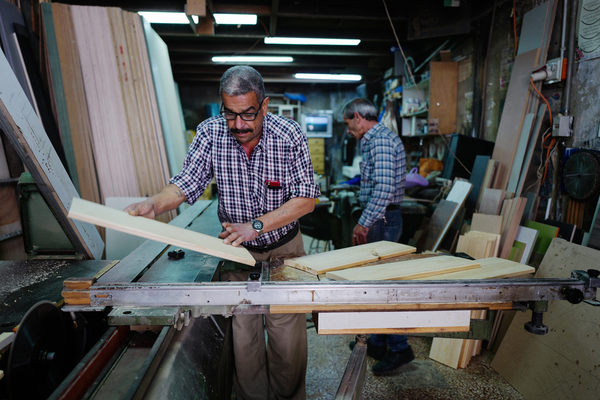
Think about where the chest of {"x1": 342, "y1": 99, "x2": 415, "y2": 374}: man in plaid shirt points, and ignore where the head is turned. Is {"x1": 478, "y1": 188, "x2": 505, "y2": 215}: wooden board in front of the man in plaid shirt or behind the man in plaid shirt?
behind

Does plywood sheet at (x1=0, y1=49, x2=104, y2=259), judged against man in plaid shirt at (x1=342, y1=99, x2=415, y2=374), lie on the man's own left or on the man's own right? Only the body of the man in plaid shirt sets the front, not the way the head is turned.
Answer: on the man's own left

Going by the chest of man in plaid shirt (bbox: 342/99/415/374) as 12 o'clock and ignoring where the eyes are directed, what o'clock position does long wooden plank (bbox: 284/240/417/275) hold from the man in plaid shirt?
The long wooden plank is roughly at 9 o'clock from the man in plaid shirt.

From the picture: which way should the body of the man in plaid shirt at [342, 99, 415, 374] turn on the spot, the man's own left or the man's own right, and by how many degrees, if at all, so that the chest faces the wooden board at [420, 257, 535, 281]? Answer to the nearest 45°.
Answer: approximately 90° to the man's own left

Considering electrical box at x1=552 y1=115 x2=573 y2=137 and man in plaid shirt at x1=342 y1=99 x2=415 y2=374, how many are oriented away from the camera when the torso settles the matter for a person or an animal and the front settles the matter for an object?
0

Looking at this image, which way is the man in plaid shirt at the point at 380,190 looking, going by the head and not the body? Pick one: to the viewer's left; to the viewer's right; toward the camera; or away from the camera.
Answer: to the viewer's left

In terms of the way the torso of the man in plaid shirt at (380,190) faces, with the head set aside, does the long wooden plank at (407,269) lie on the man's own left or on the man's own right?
on the man's own left

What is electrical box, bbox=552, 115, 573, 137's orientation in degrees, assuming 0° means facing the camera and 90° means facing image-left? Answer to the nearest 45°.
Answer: approximately 45°

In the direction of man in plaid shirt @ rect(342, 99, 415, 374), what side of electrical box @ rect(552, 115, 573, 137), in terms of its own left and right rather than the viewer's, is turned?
front

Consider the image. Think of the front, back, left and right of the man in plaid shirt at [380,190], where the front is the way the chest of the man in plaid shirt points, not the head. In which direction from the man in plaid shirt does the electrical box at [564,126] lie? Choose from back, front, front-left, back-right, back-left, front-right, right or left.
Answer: back

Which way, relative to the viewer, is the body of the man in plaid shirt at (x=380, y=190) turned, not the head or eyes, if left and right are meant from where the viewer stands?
facing to the left of the viewer

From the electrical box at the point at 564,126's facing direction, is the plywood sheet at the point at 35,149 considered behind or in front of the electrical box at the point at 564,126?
in front

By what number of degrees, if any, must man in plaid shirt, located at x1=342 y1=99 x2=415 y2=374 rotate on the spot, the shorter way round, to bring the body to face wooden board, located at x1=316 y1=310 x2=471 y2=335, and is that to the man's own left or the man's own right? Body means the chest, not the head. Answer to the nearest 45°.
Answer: approximately 90° to the man's own left

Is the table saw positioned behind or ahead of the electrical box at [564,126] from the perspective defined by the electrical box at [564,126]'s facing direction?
ahead

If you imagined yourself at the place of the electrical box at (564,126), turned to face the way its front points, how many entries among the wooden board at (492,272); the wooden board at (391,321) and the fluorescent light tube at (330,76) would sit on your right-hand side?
1
